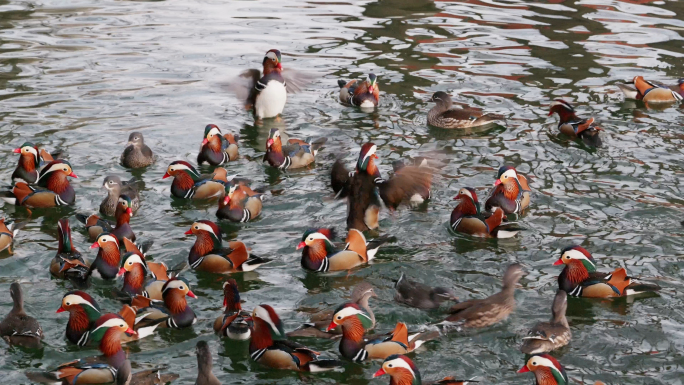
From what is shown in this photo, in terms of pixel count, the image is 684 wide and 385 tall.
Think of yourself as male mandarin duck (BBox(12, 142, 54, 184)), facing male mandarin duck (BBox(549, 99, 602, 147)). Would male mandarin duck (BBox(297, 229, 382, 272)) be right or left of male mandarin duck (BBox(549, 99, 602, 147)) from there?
right

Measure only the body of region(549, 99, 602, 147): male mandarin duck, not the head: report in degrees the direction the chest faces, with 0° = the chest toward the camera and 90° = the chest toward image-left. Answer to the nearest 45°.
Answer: approximately 135°

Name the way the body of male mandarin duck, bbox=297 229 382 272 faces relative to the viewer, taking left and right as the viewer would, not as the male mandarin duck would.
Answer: facing to the left of the viewer

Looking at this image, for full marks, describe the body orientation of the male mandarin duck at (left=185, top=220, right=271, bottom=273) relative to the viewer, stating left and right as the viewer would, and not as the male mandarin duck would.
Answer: facing to the left of the viewer

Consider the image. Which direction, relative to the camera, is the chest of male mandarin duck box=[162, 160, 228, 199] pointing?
to the viewer's left

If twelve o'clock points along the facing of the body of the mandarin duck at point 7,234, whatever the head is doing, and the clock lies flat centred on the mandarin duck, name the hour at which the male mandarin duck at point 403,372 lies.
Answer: The male mandarin duck is roughly at 8 o'clock from the mandarin duck.

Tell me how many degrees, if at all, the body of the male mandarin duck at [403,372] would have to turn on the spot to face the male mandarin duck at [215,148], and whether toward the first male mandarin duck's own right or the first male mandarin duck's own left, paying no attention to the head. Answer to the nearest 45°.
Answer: approximately 45° to the first male mandarin duck's own right

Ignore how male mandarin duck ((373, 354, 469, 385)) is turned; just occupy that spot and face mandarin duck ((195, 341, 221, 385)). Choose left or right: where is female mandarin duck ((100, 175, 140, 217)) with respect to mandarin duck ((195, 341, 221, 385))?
right

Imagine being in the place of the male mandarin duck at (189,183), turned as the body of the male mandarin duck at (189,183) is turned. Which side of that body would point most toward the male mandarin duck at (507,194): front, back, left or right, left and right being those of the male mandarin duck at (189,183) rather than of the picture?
back

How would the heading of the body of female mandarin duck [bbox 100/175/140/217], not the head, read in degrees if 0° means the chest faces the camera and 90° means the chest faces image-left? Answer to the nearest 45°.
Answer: approximately 45°

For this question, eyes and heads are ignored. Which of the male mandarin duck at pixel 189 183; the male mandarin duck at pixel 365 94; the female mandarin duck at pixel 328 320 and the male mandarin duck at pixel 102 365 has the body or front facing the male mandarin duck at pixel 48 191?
the male mandarin duck at pixel 189 183

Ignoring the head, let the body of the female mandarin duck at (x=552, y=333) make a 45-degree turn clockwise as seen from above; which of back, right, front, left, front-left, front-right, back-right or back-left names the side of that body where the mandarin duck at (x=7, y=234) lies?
back

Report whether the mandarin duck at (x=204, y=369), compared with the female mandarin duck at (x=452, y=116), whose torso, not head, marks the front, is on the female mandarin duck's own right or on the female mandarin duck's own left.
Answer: on the female mandarin duck's own left

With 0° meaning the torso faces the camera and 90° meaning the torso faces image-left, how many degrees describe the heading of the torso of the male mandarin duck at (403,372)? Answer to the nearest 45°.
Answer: approximately 90°
